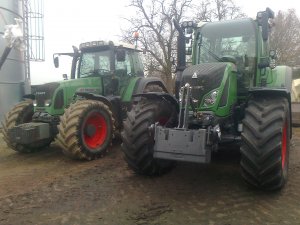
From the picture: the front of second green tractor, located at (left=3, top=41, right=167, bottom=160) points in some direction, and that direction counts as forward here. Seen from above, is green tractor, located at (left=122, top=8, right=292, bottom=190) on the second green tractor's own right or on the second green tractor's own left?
on the second green tractor's own left

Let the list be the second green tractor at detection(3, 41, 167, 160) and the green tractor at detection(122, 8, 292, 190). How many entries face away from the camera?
0

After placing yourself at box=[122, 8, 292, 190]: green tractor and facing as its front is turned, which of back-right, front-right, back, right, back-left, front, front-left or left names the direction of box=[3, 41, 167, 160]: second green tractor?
right

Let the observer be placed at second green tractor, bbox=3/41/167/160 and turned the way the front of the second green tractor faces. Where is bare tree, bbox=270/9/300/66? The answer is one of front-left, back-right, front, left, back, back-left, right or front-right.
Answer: back

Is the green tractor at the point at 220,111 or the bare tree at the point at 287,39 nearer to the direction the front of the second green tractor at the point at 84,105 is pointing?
the green tractor

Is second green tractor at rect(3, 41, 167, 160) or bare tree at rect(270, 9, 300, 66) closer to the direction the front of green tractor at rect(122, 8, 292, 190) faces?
the second green tractor

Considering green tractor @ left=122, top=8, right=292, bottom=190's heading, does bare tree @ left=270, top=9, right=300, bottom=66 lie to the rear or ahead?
to the rear

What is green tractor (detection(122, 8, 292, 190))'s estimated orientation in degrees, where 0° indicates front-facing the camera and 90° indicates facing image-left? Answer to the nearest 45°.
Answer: approximately 45°

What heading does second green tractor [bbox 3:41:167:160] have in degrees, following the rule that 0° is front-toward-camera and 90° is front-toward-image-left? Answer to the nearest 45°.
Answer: approximately 45°
